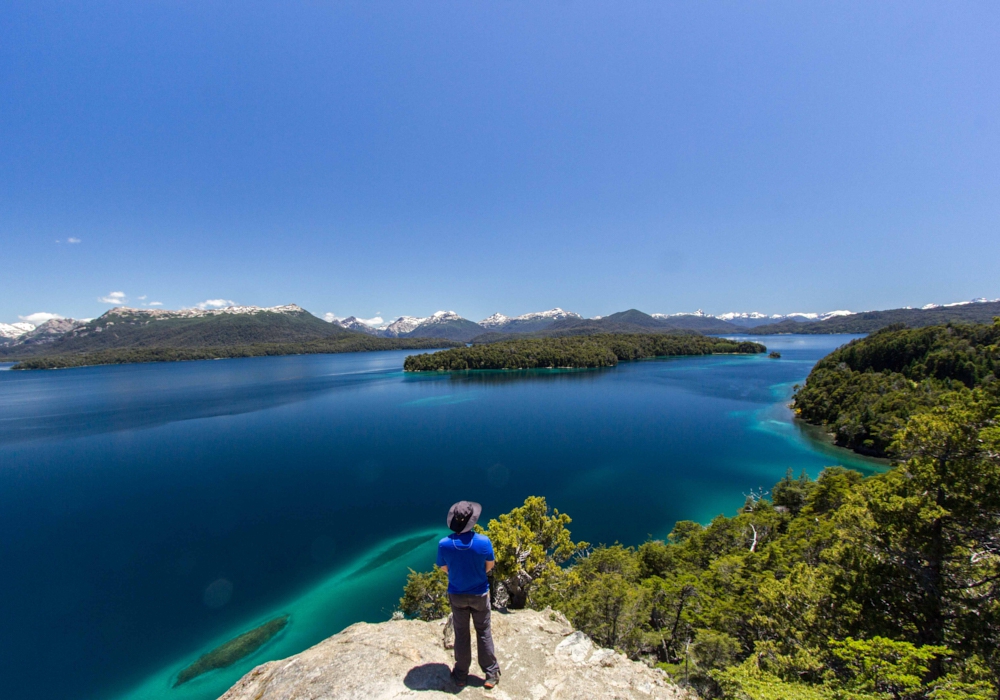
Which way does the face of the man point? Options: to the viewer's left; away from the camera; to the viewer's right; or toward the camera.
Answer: away from the camera

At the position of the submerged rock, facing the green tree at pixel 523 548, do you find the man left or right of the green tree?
right

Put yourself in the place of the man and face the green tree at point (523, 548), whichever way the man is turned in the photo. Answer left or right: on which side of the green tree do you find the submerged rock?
left

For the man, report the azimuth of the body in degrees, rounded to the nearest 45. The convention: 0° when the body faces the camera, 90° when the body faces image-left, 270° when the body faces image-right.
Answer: approximately 180°

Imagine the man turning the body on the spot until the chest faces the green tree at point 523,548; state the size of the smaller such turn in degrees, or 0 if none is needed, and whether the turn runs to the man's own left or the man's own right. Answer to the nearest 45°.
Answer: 0° — they already face it

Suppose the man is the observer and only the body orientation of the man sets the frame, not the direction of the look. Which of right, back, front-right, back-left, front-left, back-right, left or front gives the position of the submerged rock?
front-left
